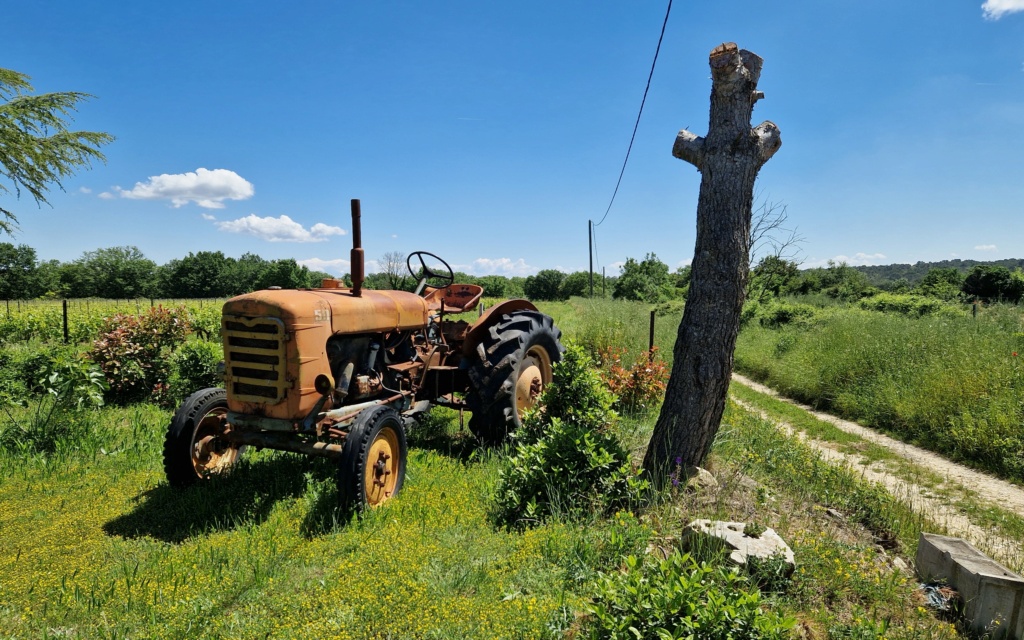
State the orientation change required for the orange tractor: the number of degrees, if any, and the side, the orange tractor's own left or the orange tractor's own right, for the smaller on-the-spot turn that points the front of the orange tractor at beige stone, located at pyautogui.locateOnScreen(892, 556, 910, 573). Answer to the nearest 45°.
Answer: approximately 90° to the orange tractor's own left

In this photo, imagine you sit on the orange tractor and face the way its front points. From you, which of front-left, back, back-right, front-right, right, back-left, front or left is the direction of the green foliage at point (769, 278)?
back

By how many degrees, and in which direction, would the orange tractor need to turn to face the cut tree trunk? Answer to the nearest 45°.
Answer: approximately 135° to its left

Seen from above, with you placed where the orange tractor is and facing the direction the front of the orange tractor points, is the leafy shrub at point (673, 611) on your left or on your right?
on your left

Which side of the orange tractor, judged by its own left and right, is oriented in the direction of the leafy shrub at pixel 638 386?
back

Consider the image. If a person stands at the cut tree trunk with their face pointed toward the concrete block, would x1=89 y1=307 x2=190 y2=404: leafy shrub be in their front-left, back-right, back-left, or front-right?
back-right

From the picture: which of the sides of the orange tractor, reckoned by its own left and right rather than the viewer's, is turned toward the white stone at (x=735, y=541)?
left

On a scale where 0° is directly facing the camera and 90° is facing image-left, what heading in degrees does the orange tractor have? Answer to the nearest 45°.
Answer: approximately 45°

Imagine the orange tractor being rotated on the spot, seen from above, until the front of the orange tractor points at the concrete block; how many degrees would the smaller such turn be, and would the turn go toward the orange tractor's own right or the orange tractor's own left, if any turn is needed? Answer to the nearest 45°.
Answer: approximately 90° to the orange tractor's own left

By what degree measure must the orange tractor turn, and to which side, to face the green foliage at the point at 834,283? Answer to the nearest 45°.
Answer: approximately 180°

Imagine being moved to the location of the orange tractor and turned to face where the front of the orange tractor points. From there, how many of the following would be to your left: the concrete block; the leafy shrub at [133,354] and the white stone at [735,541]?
2

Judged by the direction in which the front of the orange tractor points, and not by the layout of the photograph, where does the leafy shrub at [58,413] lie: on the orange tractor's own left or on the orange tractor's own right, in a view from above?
on the orange tractor's own right

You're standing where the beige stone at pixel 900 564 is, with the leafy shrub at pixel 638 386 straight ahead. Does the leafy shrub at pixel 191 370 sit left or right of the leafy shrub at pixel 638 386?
left

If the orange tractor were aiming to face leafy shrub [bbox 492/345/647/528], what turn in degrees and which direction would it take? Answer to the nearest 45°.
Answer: approximately 90° to its left

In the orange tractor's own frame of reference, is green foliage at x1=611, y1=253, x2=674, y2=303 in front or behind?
behind
